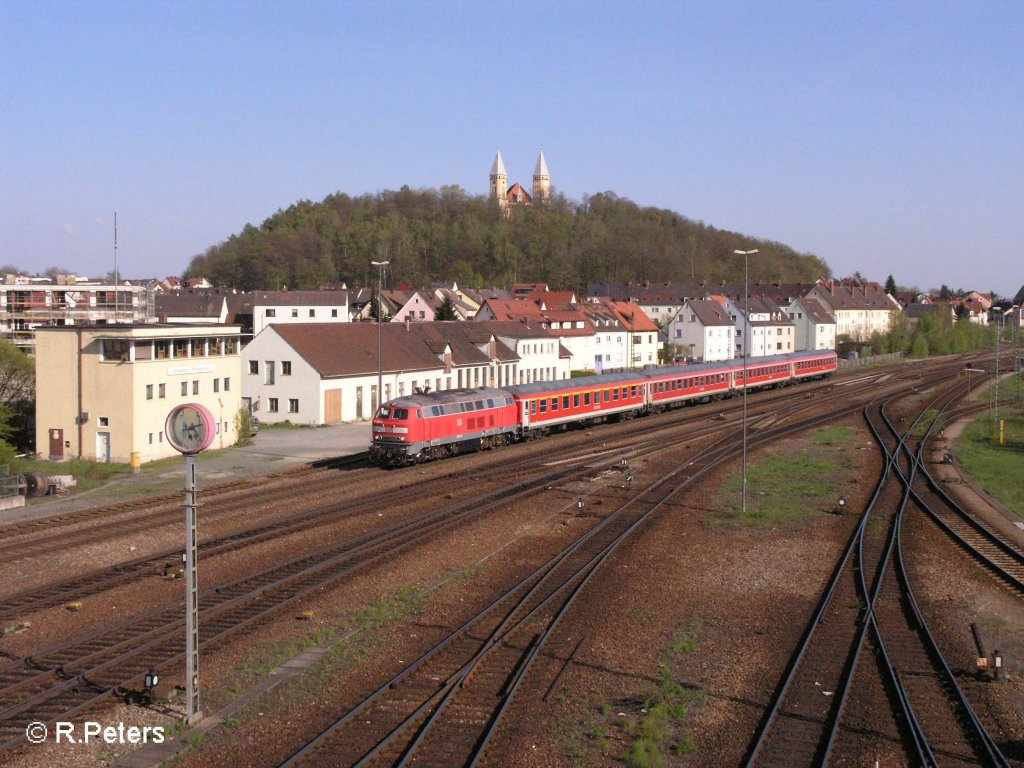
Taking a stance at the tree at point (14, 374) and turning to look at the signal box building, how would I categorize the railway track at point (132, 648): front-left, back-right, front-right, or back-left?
front-right

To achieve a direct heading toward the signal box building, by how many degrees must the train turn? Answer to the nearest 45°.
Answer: approximately 45° to its right

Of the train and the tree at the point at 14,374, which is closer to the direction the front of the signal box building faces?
the train

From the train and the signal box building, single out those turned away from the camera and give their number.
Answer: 0

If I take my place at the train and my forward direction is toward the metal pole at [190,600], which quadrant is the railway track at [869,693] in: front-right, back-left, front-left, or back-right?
front-left

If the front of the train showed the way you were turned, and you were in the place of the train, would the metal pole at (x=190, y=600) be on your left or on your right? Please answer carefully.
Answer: on your left

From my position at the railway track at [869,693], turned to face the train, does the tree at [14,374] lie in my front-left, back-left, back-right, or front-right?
front-left
